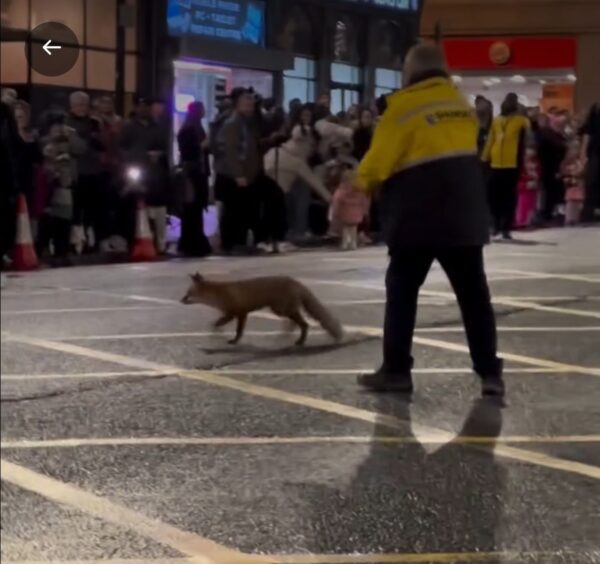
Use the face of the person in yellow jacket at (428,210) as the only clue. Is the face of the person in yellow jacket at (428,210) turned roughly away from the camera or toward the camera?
away from the camera

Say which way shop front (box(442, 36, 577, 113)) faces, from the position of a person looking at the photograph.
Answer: facing the viewer

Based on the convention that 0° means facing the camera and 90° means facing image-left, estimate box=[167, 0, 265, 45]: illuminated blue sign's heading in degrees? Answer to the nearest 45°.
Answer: approximately 0°

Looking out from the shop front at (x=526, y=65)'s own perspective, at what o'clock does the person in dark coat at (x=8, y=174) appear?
The person in dark coat is roughly at 1 o'clock from the shop front.

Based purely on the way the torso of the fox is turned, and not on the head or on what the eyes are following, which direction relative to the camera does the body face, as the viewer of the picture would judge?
to the viewer's left

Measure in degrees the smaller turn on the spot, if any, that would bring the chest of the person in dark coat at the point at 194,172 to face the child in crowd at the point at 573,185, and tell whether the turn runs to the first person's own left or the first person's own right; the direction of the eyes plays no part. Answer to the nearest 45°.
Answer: approximately 45° to the first person's own left
